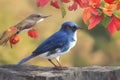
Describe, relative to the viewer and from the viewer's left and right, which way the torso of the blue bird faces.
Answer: facing to the right of the viewer

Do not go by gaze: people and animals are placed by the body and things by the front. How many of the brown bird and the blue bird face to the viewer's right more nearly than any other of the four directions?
2

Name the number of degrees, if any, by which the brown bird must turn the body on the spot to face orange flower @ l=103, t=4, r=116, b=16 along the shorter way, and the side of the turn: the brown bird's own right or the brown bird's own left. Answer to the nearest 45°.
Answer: approximately 45° to the brown bird's own right

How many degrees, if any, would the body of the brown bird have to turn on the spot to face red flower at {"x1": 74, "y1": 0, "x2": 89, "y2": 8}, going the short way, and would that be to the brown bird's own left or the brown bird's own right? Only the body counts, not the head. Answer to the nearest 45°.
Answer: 0° — it already faces it

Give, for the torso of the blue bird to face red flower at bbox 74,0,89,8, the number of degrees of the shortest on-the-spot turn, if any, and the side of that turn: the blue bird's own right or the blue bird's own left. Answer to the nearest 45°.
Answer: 0° — it already faces it

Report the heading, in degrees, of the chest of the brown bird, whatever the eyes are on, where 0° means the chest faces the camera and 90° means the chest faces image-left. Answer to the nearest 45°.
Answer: approximately 270°

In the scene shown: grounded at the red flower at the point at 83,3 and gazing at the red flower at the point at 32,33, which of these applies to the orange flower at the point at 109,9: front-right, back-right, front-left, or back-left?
back-left
